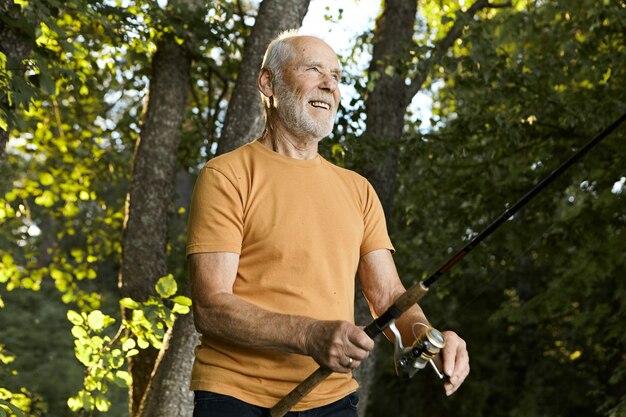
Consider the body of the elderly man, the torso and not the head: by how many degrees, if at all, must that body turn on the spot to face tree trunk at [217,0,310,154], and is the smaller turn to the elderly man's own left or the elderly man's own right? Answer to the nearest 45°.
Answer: approximately 135° to the elderly man's own left

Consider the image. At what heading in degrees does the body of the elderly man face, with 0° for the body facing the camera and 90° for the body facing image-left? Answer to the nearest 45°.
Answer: approximately 315°

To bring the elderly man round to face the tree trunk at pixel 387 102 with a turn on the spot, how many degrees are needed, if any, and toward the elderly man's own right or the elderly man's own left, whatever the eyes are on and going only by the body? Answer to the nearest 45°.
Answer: approximately 135° to the elderly man's own left

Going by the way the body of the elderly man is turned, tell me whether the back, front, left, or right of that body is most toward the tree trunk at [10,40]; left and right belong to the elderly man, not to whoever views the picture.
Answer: back

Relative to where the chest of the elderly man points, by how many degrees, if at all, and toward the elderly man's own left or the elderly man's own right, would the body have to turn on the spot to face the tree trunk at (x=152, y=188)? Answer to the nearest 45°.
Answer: approximately 135° to the elderly man's own left

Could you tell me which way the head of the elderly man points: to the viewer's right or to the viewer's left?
to the viewer's right
